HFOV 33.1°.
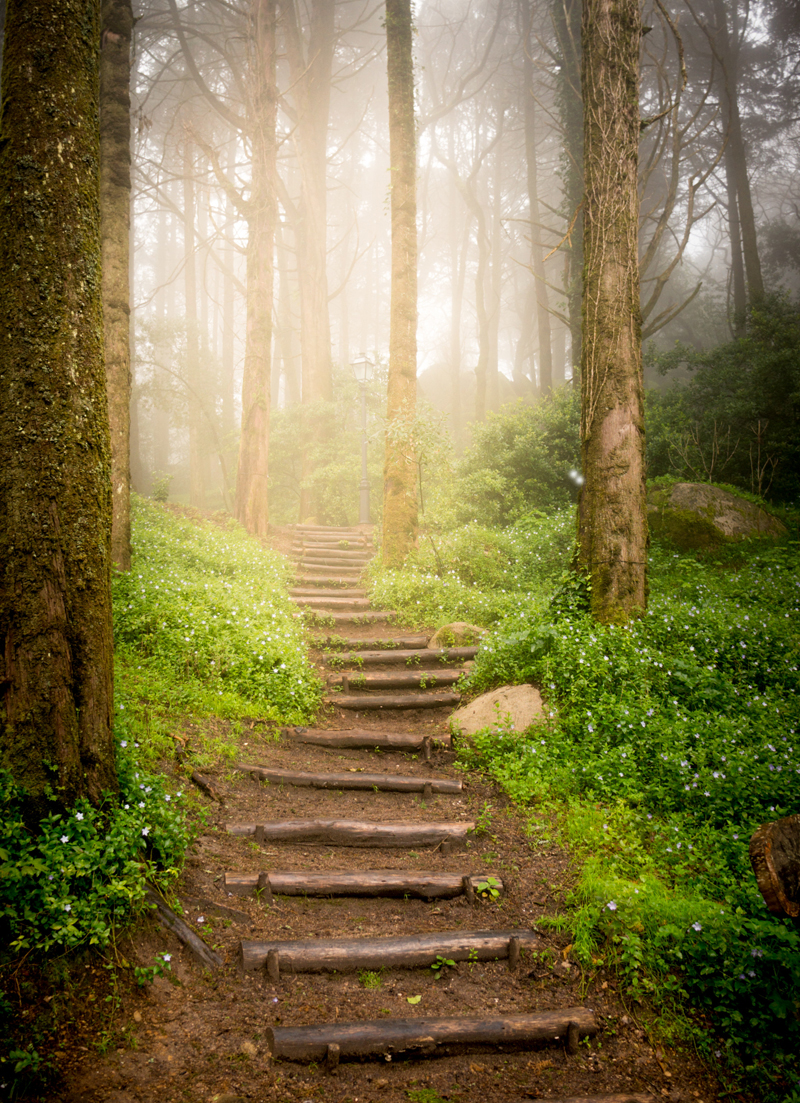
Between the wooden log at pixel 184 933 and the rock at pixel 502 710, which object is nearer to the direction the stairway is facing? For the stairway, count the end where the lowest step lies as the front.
the wooden log

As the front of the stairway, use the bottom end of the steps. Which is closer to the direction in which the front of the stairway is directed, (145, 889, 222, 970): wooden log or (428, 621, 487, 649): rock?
the wooden log

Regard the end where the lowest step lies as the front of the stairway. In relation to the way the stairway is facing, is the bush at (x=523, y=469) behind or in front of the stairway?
behind

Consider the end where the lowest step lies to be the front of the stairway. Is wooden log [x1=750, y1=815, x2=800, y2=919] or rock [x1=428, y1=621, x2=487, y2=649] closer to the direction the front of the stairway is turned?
the wooden log

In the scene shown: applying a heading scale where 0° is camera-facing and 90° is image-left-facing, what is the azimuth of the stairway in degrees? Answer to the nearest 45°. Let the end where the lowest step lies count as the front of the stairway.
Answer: approximately 0°

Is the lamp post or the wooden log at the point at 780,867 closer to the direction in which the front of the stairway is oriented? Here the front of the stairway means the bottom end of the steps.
the wooden log

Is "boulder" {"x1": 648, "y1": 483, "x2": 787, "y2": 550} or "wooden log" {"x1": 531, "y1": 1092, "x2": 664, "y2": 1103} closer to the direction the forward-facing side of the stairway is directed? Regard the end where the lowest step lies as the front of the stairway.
the wooden log

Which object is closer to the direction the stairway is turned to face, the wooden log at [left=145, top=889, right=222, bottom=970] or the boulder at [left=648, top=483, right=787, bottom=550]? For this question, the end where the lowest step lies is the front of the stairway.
the wooden log

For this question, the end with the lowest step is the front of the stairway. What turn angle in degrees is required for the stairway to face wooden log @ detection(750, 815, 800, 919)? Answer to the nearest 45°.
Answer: approximately 45° to its left
